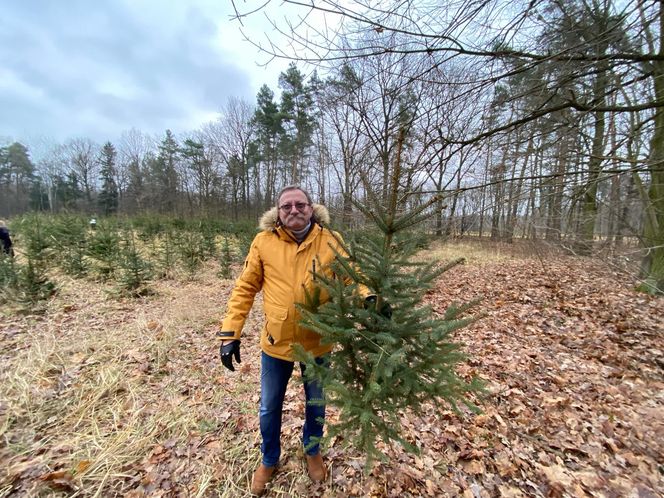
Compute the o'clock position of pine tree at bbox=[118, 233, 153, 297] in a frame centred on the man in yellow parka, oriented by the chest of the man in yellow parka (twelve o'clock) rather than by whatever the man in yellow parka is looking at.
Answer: The pine tree is roughly at 5 o'clock from the man in yellow parka.

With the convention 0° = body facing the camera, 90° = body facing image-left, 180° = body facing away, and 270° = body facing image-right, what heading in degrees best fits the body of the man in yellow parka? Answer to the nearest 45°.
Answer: approximately 0°
